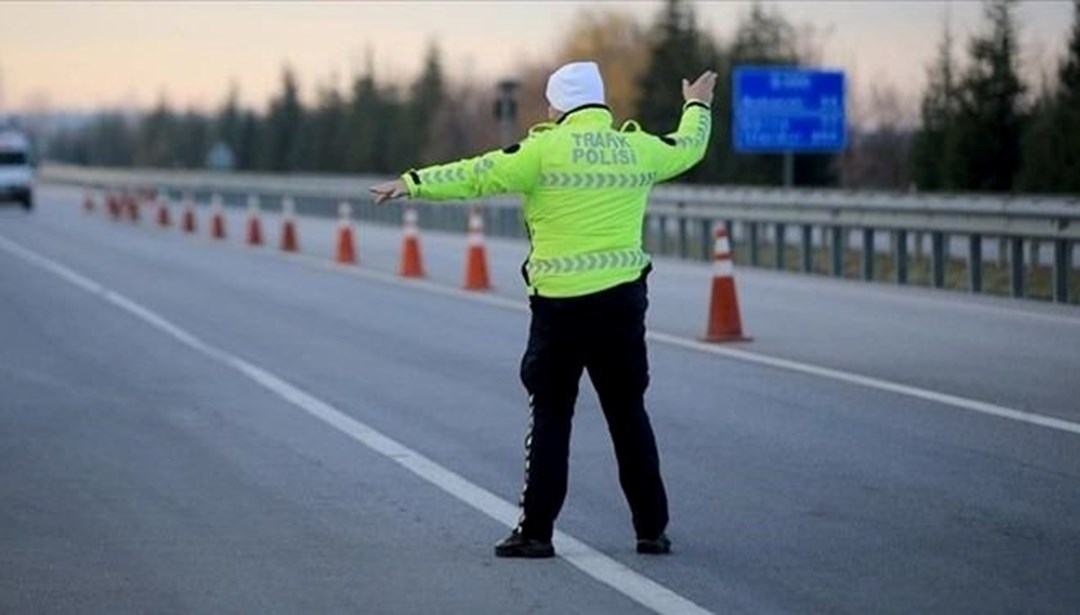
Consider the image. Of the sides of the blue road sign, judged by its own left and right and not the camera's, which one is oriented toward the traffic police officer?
front

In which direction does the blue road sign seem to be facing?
toward the camera

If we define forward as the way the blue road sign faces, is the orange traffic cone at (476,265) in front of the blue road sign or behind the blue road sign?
in front

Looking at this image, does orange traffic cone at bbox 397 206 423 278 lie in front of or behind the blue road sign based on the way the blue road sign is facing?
in front

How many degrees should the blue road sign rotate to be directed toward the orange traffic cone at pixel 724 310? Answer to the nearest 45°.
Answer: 0° — it already faces it

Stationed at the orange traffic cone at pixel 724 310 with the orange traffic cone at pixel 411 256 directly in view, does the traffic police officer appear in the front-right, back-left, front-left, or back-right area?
back-left
